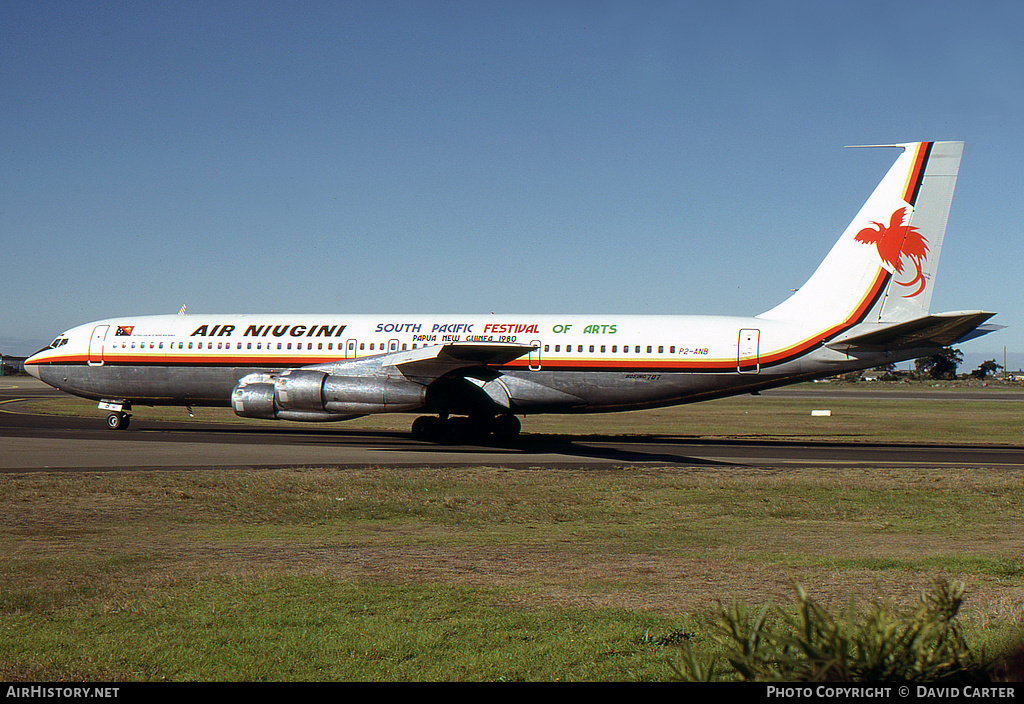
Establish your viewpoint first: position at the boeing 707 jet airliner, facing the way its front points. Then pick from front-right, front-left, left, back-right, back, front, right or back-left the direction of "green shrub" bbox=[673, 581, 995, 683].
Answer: left

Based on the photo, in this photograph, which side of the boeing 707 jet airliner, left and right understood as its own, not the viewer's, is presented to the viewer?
left
